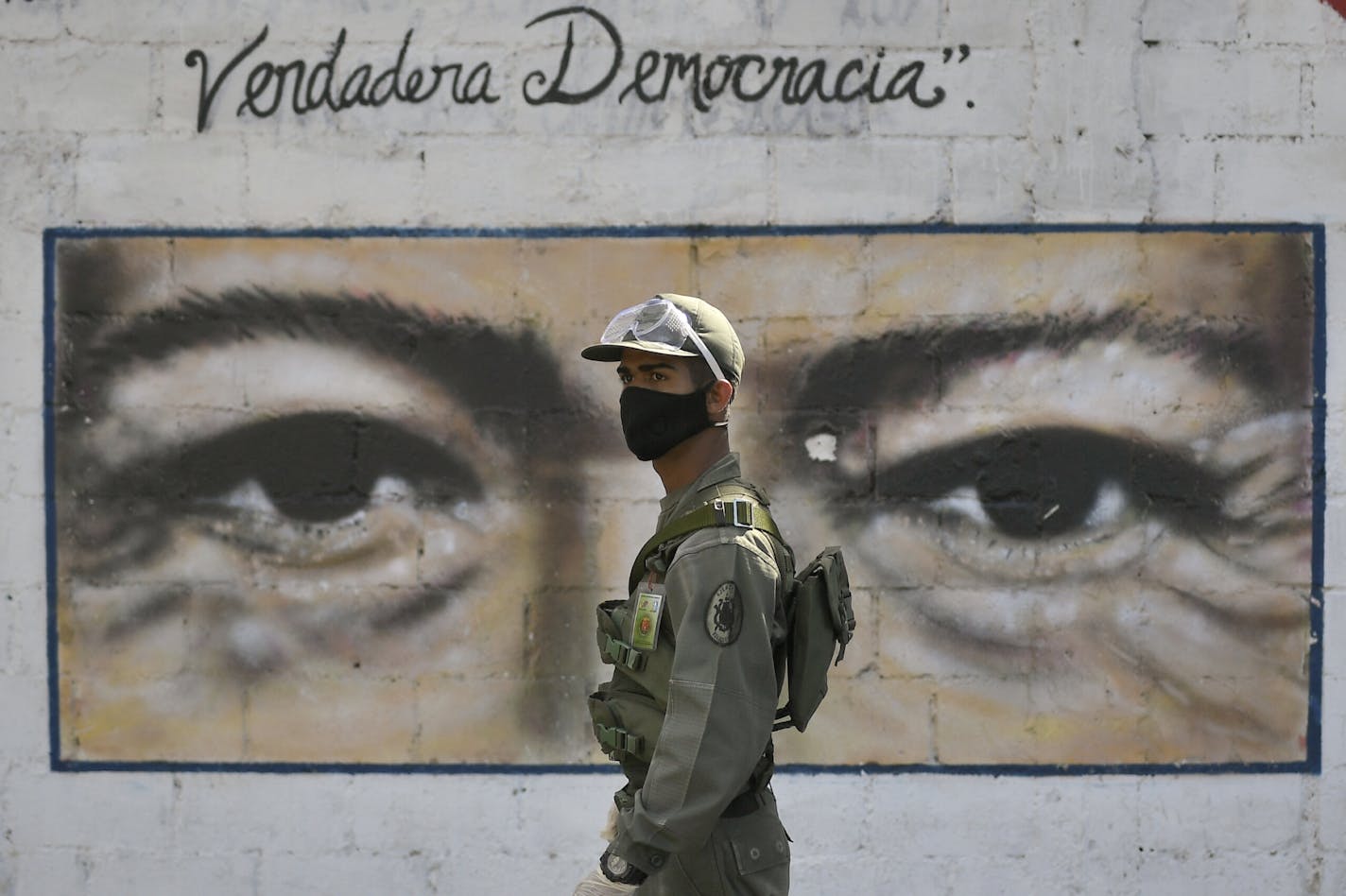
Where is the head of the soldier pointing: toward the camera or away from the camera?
toward the camera

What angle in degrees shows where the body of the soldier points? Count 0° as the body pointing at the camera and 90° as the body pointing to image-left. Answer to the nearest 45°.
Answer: approximately 90°
